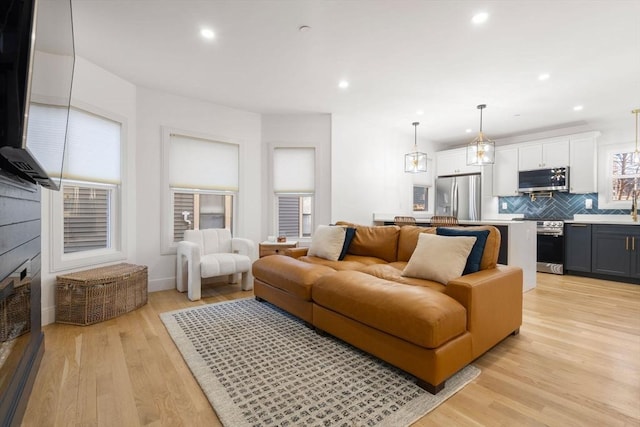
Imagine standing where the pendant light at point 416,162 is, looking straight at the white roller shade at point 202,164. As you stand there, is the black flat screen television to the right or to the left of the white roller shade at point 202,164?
left

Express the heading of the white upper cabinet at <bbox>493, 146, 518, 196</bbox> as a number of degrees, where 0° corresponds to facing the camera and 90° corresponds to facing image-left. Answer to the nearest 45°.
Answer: approximately 0°

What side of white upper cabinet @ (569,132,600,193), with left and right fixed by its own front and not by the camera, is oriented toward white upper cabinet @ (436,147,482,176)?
right

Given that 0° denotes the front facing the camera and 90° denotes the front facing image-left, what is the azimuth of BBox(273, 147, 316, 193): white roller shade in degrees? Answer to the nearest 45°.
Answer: approximately 0°

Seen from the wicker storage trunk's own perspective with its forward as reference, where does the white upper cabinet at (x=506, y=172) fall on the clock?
The white upper cabinet is roughly at 11 o'clock from the wicker storage trunk.
